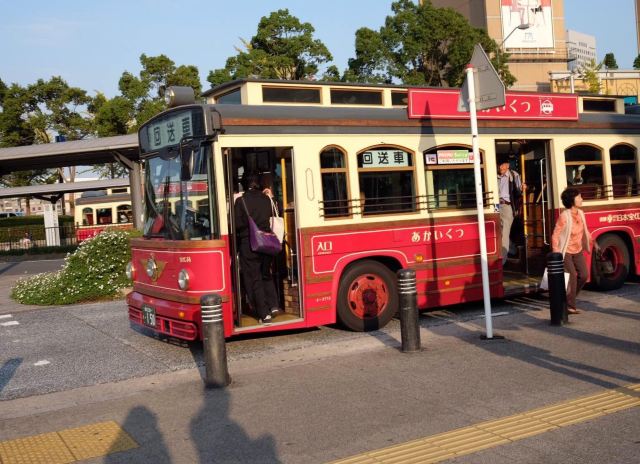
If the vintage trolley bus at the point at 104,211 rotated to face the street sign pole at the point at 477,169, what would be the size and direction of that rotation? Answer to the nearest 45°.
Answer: approximately 90° to its left

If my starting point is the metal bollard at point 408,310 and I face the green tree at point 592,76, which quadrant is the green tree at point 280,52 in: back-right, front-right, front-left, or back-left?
front-left

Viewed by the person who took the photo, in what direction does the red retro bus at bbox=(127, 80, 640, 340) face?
facing the viewer and to the left of the viewer

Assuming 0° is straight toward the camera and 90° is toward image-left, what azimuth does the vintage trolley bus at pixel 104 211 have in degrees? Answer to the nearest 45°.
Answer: approximately 90°

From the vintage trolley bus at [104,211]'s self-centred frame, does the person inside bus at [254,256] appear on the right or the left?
on its left

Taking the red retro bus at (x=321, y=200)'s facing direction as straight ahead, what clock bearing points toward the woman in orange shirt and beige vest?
The woman in orange shirt and beige vest is roughly at 7 o'clock from the red retro bus.

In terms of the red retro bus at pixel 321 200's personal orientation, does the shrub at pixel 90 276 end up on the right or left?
on its right

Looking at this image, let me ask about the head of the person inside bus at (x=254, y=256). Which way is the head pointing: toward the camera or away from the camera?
away from the camera

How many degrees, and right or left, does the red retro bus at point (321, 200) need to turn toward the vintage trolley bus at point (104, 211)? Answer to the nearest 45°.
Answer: approximately 90° to its right
